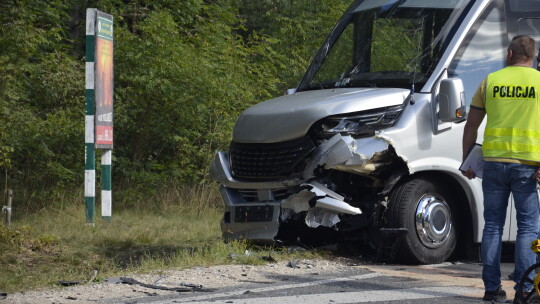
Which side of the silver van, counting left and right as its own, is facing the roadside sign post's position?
right

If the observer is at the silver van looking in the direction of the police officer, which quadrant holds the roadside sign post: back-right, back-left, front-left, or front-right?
back-right

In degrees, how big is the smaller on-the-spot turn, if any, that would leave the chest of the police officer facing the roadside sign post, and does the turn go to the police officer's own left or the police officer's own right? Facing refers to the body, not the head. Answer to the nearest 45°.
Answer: approximately 45° to the police officer's own left

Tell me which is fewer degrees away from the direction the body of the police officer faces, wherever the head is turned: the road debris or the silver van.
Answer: the silver van

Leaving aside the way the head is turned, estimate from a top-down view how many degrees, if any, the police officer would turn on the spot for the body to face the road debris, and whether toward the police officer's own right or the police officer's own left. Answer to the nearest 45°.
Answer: approximately 90° to the police officer's own left

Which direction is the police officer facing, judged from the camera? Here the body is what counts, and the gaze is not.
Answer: away from the camera
